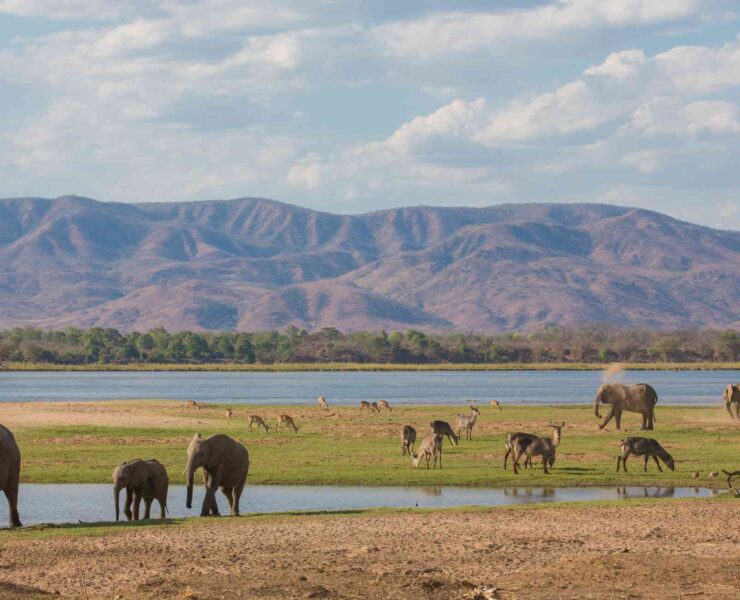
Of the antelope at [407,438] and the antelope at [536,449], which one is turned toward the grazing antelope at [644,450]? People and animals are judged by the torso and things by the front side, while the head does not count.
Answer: the antelope at [536,449]

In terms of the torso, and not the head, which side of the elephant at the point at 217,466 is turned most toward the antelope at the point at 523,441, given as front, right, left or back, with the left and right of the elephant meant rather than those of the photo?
back

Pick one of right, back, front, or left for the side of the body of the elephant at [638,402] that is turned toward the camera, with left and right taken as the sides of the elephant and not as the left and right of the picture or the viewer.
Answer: left

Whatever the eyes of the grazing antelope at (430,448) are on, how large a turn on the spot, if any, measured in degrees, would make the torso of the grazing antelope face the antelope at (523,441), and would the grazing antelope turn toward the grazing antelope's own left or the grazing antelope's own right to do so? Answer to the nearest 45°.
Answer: approximately 135° to the grazing antelope's own left

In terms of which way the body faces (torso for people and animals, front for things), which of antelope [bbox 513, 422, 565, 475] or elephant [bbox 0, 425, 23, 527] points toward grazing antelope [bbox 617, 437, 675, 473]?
the antelope

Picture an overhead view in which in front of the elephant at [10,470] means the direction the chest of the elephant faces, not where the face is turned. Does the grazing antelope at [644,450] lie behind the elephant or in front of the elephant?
behind

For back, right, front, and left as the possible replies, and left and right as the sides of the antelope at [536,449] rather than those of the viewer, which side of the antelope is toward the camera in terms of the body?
right

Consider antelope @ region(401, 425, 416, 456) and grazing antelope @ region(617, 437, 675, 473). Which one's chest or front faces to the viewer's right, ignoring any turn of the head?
the grazing antelope

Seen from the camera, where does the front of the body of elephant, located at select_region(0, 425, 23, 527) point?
to the viewer's left

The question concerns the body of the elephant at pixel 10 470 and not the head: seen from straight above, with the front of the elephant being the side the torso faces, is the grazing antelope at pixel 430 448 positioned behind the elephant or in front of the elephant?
behind

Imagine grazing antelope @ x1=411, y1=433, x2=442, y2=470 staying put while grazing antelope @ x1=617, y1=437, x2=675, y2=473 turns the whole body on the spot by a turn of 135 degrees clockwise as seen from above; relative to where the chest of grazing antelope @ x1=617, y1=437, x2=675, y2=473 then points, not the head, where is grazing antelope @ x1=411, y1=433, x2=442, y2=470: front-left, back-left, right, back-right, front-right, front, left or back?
front-right
